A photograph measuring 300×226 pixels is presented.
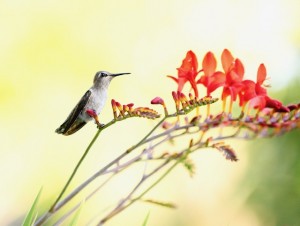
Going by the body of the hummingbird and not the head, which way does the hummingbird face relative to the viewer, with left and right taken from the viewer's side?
facing to the right of the viewer

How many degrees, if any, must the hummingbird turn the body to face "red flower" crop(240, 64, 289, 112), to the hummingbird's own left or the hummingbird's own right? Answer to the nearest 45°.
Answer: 0° — it already faces it
